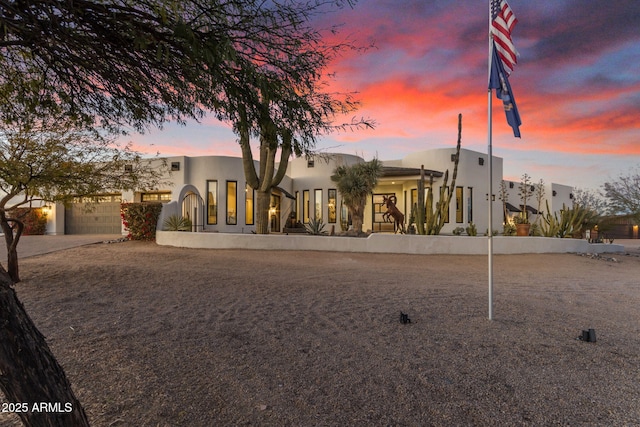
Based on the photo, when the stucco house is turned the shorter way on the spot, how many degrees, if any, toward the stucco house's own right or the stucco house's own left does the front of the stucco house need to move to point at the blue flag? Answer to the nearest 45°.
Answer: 0° — it already faces it

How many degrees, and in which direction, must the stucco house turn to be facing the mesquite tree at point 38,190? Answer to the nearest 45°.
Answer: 0° — it already faces it

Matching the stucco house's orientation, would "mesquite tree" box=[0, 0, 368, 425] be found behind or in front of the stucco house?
in front

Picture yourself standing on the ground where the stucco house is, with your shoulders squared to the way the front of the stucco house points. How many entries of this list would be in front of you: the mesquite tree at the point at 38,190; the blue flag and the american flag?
3

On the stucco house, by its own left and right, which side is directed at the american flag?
front

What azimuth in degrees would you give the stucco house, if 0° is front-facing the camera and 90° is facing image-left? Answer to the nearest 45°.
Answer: approximately 0°

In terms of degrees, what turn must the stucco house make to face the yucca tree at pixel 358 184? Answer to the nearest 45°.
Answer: approximately 45° to its left

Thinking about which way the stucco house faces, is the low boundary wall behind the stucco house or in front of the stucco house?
in front
